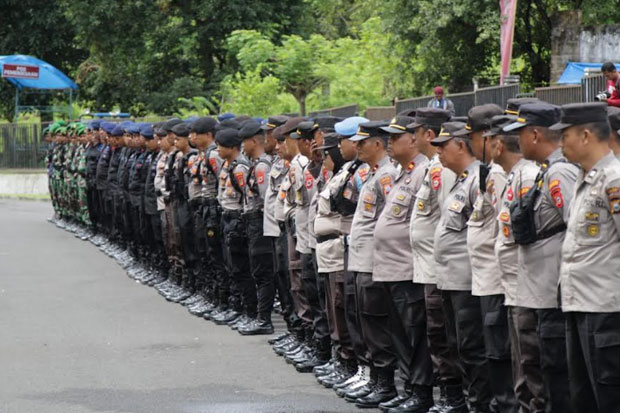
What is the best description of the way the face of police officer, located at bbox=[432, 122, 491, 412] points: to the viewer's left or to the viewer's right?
to the viewer's left

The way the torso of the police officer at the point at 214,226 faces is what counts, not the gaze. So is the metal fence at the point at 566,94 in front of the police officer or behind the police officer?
behind

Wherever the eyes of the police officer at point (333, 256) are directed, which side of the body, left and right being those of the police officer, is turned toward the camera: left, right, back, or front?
left

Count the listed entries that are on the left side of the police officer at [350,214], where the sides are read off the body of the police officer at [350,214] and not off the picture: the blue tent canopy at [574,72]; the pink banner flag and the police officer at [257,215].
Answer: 0

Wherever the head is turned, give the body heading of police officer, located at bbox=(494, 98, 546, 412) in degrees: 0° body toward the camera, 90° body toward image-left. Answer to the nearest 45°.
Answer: approximately 45°

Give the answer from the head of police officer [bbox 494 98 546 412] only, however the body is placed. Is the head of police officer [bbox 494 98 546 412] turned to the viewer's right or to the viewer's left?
to the viewer's left

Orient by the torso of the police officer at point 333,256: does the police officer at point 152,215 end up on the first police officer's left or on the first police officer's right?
on the first police officer's right

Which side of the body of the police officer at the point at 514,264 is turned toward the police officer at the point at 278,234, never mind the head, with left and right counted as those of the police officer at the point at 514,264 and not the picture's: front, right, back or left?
right

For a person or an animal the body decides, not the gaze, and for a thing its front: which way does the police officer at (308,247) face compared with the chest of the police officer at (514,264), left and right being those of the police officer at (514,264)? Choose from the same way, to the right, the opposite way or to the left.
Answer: the same way

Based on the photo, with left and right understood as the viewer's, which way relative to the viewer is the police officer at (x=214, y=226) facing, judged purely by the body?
facing to the left of the viewer

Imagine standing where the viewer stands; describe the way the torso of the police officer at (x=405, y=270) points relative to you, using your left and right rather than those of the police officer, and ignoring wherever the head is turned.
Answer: facing the viewer and to the left of the viewer

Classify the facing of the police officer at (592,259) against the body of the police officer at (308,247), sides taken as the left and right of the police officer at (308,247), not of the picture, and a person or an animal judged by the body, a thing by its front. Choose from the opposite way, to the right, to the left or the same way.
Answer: the same way

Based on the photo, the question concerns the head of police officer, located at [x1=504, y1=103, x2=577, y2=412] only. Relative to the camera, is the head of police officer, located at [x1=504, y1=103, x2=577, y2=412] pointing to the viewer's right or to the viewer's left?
to the viewer's left
